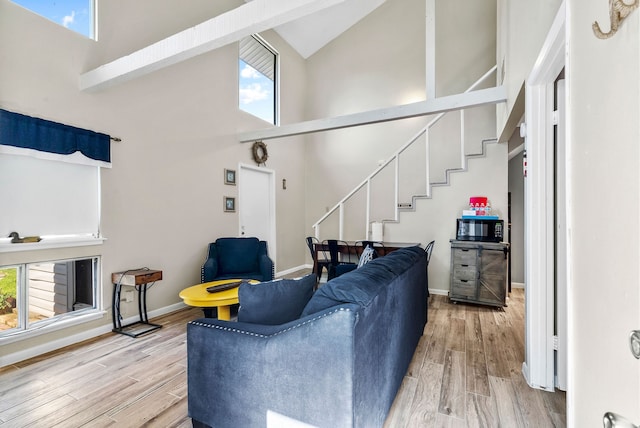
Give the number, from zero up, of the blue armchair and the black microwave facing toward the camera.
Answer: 2

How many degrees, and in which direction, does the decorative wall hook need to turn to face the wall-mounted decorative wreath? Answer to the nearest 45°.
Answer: approximately 90° to its right

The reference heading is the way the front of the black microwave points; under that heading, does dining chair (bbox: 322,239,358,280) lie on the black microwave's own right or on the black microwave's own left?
on the black microwave's own right

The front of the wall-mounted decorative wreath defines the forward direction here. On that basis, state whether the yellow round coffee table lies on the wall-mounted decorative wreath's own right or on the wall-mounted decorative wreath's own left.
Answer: on the wall-mounted decorative wreath's own right

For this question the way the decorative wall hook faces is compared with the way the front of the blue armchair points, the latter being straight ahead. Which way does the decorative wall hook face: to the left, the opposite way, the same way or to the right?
to the right

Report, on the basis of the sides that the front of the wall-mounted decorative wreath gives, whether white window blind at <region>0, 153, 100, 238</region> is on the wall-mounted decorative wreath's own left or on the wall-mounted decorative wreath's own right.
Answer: on the wall-mounted decorative wreath's own right

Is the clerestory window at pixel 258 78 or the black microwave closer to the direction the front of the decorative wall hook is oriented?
the clerestory window

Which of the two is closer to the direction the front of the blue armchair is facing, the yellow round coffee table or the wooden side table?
the yellow round coffee table

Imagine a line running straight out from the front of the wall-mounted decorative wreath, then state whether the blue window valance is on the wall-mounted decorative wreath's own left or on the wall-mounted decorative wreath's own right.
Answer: on the wall-mounted decorative wreath's own right

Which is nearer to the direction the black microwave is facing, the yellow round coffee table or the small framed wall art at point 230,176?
the yellow round coffee table

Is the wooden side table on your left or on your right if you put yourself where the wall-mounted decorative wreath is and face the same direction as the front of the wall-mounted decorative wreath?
on your right

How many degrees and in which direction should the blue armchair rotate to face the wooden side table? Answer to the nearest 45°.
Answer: approximately 45° to its right

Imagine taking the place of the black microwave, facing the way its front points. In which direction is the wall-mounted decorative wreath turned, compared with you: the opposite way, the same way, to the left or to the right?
to the left

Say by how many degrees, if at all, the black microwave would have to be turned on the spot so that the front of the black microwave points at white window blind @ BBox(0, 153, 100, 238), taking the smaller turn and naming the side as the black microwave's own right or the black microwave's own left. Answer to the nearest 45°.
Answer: approximately 45° to the black microwave's own right
